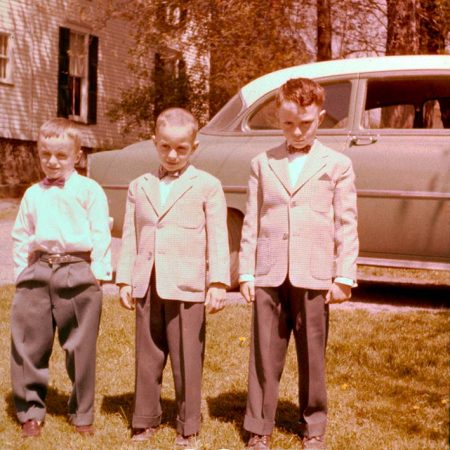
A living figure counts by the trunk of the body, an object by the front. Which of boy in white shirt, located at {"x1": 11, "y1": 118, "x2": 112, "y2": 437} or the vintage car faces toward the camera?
the boy in white shirt

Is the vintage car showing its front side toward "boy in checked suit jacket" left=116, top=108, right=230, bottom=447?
no

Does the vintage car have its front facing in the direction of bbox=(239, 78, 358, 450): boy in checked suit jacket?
no

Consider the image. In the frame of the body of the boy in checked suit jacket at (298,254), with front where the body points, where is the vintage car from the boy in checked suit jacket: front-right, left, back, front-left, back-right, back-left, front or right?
back

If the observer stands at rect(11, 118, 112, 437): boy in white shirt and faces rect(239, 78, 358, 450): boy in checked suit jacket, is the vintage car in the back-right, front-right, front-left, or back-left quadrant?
front-left

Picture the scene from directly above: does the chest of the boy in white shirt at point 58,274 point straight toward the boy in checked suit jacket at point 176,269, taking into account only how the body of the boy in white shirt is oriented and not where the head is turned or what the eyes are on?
no

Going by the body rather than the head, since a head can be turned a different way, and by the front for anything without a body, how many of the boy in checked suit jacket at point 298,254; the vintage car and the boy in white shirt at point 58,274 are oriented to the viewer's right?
1

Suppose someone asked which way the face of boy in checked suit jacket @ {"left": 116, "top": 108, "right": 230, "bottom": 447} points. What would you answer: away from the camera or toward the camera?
toward the camera

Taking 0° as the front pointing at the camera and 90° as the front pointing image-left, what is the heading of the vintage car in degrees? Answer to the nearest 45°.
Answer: approximately 270°

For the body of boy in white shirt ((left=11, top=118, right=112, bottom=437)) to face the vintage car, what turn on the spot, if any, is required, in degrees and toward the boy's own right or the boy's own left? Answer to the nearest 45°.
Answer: approximately 135° to the boy's own left

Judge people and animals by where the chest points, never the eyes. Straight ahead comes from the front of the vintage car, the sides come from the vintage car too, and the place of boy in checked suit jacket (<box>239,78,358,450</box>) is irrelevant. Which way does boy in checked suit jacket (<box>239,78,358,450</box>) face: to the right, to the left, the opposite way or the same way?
to the right

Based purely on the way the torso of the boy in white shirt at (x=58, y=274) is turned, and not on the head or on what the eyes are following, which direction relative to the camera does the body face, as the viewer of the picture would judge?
toward the camera

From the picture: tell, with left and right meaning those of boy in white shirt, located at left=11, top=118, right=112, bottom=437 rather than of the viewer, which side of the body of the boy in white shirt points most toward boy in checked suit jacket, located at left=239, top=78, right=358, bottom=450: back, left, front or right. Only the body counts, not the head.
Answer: left

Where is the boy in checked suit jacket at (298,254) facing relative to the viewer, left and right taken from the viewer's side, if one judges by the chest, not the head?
facing the viewer

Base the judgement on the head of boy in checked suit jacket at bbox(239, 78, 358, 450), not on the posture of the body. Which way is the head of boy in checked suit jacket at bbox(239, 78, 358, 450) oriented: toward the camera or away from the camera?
toward the camera

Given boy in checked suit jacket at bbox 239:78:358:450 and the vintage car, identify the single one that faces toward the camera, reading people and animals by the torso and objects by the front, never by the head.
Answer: the boy in checked suit jacket

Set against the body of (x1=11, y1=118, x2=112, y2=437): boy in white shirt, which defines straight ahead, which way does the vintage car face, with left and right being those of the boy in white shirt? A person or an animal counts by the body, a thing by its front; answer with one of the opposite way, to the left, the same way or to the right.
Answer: to the left
